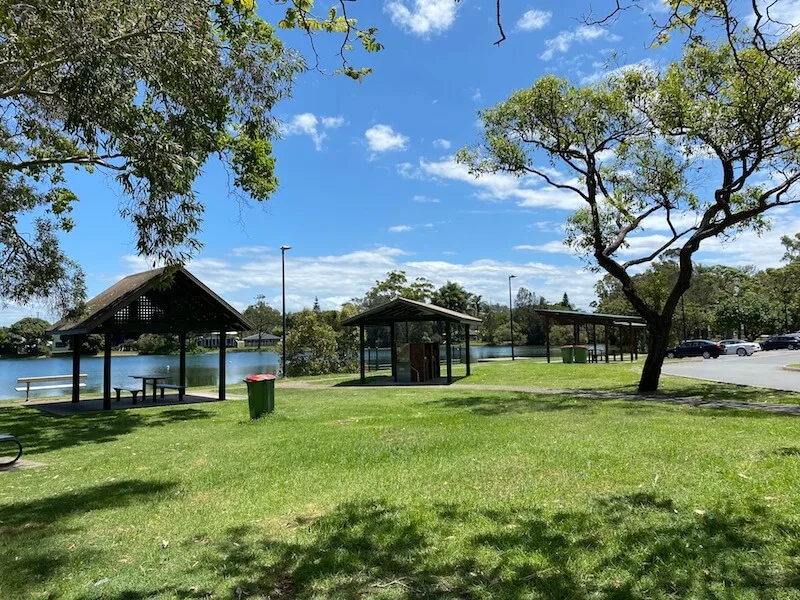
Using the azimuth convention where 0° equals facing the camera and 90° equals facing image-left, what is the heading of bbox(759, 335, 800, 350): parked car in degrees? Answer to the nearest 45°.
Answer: approximately 90°

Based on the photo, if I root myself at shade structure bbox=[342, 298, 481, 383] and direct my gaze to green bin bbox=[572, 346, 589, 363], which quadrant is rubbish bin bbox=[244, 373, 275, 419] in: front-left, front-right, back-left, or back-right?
back-right

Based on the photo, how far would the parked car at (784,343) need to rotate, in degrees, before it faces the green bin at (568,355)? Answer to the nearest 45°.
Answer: approximately 45° to its left

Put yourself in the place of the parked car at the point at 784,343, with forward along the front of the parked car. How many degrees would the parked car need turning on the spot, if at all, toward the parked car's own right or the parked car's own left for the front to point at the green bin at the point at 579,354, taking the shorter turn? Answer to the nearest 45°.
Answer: approximately 45° to the parked car's own left

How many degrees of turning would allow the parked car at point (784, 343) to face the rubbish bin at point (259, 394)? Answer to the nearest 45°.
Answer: approximately 90° to its left
